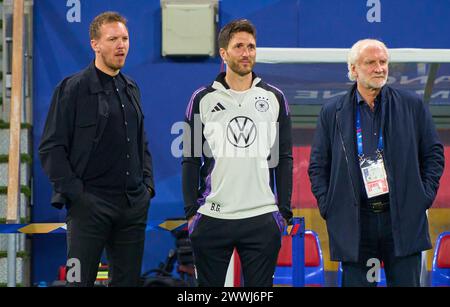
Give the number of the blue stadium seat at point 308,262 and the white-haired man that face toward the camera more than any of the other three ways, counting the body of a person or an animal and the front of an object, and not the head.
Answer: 2

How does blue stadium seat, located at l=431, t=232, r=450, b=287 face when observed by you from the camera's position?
facing the viewer

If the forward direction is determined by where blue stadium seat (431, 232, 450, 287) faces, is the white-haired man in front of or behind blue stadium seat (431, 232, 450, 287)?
in front

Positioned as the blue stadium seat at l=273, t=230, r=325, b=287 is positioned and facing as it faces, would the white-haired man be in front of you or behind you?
in front

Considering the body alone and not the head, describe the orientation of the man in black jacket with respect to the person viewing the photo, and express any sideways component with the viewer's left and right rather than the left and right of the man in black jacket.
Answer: facing the viewer and to the right of the viewer

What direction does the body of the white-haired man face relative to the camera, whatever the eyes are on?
toward the camera

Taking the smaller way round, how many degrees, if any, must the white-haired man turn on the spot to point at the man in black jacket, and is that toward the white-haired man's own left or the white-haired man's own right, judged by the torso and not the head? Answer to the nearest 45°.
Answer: approximately 90° to the white-haired man's own right

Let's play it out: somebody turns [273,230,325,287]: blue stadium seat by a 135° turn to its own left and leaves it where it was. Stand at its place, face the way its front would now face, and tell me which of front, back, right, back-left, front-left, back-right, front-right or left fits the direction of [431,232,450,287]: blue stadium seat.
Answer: front-right

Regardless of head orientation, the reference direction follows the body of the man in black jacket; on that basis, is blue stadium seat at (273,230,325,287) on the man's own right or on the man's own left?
on the man's own left

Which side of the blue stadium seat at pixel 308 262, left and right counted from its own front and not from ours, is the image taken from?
front
